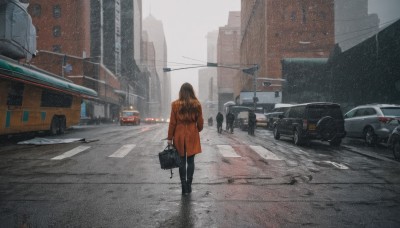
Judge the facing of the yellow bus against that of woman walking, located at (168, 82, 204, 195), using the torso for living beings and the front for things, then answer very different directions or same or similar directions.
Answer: very different directions

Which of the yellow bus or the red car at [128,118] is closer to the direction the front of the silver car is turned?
the red car

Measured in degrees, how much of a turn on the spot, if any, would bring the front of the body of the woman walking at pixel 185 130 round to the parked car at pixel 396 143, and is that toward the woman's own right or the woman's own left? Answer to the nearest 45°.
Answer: approximately 45° to the woman's own right

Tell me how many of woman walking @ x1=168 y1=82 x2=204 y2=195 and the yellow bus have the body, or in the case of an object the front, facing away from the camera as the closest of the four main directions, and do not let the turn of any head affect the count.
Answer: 1

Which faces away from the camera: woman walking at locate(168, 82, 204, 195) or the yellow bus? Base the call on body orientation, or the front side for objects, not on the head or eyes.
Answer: the woman walking

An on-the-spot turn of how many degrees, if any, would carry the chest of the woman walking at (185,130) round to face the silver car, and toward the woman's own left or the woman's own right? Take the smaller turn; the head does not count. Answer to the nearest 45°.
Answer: approximately 45° to the woman's own right

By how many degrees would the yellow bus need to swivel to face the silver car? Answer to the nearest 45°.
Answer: approximately 90° to its left

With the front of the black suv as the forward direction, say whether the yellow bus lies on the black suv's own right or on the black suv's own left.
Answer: on the black suv's own left

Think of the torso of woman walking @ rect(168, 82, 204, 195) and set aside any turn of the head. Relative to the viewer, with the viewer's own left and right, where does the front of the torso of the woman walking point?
facing away from the viewer
